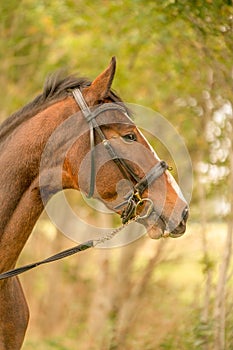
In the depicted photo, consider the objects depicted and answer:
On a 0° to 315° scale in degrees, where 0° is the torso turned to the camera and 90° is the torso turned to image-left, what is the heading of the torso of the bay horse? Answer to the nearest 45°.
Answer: approximately 270°
